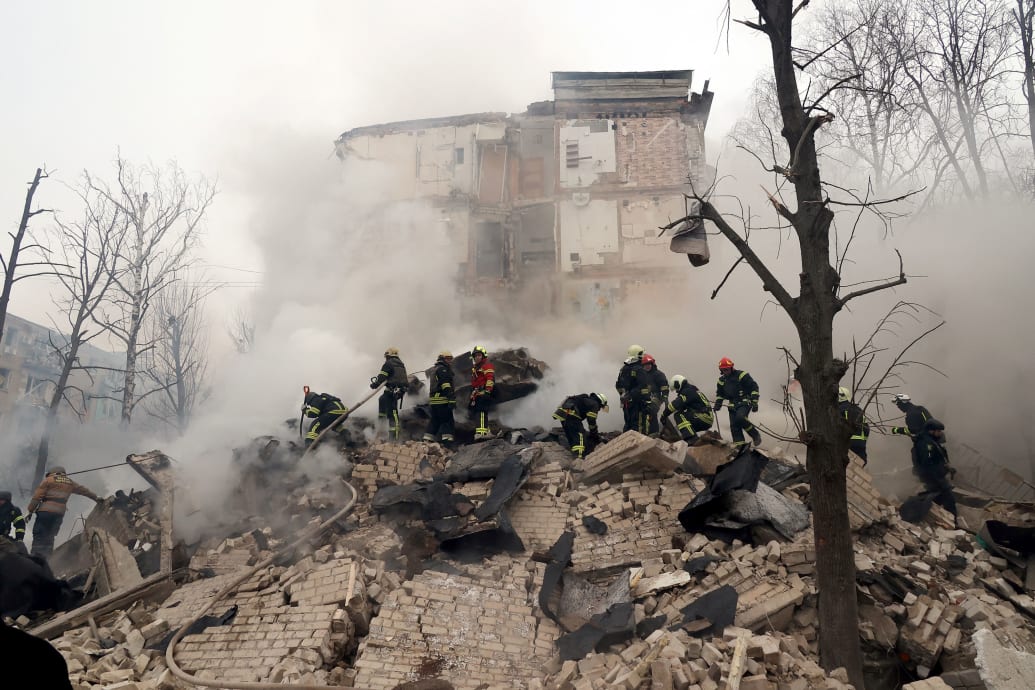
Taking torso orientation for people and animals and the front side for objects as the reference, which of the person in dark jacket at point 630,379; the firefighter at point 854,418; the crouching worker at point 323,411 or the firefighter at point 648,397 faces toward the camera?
the firefighter at point 648,397

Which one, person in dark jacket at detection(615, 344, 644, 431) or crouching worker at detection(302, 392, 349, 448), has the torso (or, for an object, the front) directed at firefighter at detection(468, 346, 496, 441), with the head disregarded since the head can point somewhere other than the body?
the person in dark jacket

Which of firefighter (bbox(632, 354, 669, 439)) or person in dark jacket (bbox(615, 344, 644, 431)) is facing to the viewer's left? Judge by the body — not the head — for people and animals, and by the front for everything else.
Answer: the person in dark jacket

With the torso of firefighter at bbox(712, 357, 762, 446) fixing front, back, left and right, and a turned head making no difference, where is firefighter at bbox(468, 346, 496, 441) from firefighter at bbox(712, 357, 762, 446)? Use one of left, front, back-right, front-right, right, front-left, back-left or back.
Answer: front-right

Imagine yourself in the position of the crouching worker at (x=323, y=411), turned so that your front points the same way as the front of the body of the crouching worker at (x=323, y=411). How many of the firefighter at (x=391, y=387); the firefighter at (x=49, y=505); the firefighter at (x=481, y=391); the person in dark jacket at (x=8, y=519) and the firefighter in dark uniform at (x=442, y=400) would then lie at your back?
3

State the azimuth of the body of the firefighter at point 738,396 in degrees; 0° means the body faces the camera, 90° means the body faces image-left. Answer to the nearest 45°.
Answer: approximately 45°

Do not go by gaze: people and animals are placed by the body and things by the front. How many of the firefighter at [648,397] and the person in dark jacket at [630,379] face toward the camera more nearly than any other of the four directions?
1

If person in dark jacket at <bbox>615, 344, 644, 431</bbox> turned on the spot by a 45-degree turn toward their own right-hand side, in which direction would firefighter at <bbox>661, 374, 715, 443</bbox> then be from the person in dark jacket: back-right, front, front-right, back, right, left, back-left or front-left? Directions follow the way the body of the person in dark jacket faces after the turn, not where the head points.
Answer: back

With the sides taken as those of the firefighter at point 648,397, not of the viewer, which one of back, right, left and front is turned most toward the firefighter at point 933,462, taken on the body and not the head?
left

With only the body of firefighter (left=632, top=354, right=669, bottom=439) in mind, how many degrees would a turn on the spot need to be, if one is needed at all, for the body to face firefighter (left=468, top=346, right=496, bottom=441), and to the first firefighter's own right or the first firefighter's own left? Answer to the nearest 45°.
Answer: approximately 90° to the first firefighter's own right

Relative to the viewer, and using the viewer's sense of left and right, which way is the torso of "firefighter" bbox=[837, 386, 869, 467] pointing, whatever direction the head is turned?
facing to the left of the viewer
